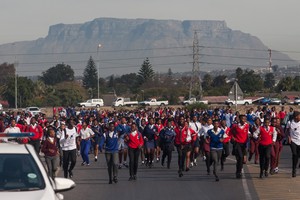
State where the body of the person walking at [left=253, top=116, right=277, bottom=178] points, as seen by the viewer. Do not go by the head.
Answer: toward the camera

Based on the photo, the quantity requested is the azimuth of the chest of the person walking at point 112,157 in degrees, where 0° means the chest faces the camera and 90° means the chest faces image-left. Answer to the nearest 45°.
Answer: approximately 0°

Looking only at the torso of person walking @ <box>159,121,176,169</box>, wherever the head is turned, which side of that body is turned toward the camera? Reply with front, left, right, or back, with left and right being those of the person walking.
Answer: front

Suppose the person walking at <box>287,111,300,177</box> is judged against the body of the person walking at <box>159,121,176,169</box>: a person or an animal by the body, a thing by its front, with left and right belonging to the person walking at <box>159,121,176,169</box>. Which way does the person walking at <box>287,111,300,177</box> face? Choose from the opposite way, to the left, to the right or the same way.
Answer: the same way

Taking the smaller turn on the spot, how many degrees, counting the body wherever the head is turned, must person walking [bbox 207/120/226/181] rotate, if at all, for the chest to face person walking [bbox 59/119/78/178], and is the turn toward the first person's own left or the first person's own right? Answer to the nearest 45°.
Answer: approximately 90° to the first person's own right

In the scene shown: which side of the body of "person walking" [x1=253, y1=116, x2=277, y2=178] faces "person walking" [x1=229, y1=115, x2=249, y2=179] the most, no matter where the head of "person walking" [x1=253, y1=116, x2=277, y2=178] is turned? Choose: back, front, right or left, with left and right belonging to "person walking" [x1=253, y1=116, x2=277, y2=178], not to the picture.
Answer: right

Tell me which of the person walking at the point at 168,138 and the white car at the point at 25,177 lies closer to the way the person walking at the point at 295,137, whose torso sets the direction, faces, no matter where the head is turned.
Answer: the white car

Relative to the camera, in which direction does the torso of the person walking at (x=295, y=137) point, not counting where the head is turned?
toward the camera

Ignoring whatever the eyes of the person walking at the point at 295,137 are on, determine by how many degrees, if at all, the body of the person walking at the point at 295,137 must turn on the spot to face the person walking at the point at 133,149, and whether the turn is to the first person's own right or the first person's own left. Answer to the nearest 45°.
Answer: approximately 90° to the first person's own right

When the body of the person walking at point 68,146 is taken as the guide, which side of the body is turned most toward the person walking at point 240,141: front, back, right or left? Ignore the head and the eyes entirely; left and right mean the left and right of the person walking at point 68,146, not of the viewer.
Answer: left

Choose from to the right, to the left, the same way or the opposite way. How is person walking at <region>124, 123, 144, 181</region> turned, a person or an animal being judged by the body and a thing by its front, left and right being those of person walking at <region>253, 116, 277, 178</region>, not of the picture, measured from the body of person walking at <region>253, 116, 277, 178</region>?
the same way

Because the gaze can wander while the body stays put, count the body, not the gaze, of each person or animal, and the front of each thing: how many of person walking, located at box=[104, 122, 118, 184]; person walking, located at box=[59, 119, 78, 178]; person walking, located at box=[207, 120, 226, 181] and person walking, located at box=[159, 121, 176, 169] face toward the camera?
4
